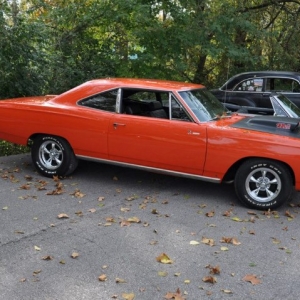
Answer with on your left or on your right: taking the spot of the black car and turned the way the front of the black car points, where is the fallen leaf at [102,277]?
on your right

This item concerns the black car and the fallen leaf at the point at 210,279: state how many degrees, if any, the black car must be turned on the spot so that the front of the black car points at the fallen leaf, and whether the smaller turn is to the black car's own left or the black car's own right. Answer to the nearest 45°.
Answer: approximately 90° to the black car's own right

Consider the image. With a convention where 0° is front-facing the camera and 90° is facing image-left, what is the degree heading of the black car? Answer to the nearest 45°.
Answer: approximately 270°

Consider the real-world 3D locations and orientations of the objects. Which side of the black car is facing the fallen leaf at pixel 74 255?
right

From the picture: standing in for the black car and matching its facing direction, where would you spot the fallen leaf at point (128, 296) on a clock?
The fallen leaf is roughly at 3 o'clock from the black car.

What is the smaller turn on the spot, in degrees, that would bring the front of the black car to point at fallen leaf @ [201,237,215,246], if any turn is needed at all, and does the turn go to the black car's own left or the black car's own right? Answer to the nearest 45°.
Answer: approximately 90° to the black car's own right

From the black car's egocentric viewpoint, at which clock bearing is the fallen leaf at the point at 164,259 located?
The fallen leaf is roughly at 3 o'clock from the black car.

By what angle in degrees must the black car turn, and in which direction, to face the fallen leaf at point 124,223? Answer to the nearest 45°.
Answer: approximately 90° to its right

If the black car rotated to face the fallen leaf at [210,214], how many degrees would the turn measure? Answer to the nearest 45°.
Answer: approximately 90° to its right

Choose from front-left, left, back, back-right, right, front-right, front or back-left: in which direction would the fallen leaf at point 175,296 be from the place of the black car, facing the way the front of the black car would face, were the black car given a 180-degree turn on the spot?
left

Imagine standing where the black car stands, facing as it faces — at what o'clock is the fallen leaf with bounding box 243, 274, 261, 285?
The fallen leaf is roughly at 3 o'clock from the black car.

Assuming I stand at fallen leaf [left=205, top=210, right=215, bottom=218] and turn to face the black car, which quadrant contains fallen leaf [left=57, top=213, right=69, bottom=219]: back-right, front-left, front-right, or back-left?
back-left

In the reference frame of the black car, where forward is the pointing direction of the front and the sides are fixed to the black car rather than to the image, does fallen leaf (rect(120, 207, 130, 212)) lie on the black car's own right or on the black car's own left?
on the black car's own right
